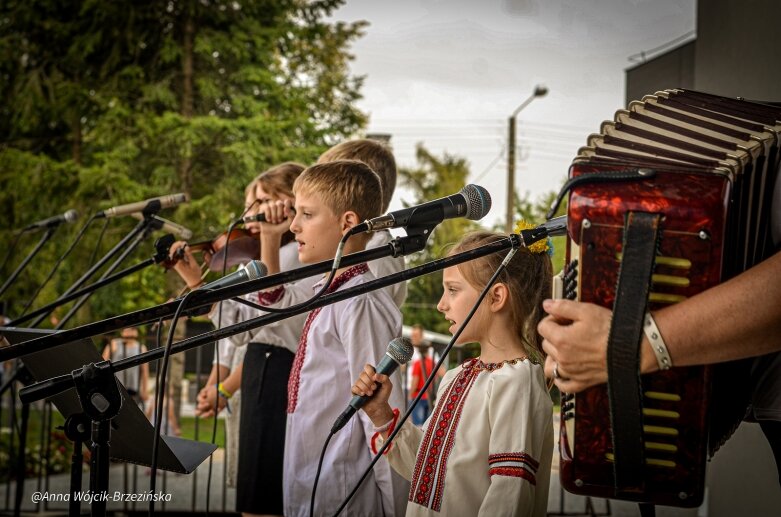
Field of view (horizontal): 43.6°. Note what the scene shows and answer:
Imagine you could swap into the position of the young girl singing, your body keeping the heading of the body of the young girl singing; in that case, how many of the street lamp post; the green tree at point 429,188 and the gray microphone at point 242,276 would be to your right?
2

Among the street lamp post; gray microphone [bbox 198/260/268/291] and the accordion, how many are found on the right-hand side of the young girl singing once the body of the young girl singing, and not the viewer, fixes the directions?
1

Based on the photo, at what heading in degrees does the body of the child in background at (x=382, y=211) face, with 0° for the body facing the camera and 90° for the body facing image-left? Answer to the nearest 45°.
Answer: approximately 90°

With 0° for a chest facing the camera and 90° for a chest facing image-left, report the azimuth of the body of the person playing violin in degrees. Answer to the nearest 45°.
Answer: approximately 90°

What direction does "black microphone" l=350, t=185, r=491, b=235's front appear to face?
to the viewer's right

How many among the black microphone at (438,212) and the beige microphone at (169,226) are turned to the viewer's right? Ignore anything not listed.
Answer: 2

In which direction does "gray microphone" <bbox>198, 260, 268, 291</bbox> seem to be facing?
to the viewer's right

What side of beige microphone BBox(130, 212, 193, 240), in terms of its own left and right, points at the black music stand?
right

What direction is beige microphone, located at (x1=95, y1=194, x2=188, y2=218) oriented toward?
to the viewer's right

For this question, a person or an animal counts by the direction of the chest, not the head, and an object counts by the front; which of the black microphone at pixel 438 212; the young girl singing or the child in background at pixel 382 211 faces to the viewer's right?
the black microphone

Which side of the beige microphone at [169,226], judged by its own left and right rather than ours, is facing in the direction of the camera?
right

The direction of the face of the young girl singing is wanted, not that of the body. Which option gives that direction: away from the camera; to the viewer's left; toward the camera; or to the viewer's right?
to the viewer's left

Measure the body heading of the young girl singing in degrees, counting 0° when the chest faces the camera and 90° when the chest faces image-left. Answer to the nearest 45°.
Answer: approximately 90°

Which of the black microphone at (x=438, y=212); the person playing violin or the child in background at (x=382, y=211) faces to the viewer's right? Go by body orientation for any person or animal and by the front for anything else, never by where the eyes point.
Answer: the black microphone
